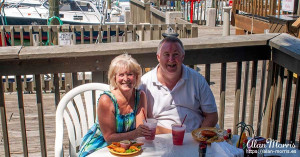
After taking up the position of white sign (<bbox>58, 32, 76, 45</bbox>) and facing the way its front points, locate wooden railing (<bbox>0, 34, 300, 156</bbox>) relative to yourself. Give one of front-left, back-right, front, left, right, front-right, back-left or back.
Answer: front

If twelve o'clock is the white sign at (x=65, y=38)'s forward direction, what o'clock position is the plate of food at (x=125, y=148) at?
The plate of food is roughly at 12 o'clock from the white sign.

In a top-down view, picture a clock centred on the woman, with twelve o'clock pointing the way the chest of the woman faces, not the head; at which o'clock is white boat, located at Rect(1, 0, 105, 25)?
The white boat is roughly at 7 o'clock from the woman.

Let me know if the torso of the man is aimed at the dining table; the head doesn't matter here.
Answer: yes

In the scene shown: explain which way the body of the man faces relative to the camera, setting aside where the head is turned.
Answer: toward the camera

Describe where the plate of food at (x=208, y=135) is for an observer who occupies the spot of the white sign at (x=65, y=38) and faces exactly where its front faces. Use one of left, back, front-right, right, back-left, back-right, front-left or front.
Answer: front

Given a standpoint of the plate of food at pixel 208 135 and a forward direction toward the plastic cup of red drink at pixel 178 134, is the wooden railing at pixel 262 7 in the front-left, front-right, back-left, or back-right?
back-right

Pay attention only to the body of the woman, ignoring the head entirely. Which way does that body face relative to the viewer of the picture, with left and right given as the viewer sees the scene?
facing the viewer and to the right of the viewer

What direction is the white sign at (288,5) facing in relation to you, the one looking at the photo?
facing the viewer

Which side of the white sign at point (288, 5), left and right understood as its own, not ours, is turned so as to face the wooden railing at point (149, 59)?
front

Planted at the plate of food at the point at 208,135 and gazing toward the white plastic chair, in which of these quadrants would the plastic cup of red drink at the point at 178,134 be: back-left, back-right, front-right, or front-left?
front-left

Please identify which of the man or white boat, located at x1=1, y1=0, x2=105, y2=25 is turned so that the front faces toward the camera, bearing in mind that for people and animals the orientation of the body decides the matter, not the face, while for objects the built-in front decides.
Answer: the man
